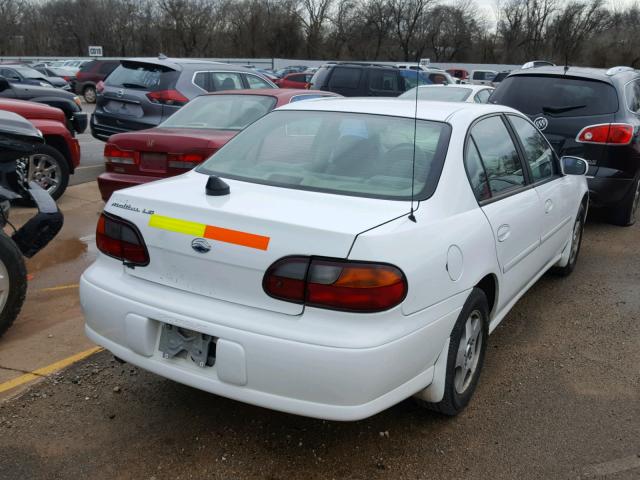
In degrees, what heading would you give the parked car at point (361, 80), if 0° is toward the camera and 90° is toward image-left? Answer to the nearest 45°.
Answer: approximately 225°

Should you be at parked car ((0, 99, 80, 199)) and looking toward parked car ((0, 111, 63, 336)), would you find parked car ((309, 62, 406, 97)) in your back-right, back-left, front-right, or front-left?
back-left

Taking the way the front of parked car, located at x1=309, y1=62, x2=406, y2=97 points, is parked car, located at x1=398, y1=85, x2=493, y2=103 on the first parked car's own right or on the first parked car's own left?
on the first parked car's own right

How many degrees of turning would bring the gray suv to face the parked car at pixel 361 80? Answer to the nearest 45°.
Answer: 0° — it already faces it

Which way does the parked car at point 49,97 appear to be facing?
to the viewer's right

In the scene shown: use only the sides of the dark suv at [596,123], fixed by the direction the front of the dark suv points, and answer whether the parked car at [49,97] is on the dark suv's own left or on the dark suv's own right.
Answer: on the dark suv's own left

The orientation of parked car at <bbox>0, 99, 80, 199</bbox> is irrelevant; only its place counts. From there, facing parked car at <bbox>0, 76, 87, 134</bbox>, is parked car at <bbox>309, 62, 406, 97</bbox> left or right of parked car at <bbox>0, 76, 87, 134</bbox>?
right

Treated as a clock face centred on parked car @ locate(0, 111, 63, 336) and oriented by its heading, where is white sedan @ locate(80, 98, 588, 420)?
The white sedan is roughly at 2 o'clock from the parked car.

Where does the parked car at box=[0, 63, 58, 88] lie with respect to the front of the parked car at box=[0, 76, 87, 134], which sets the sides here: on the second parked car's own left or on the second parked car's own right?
on the second parked car's own left

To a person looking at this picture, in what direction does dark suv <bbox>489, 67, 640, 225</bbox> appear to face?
facing away from the viewer and to the right of the viewer

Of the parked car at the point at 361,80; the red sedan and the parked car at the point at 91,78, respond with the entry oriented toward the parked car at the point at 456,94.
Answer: the red sedan

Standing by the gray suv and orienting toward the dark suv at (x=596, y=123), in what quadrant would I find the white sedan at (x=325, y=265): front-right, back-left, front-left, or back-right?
front-right

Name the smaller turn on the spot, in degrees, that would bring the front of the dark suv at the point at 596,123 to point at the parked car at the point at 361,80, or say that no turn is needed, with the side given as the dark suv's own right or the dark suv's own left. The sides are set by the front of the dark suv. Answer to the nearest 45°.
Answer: approximately 90° to the dark suv's own left
